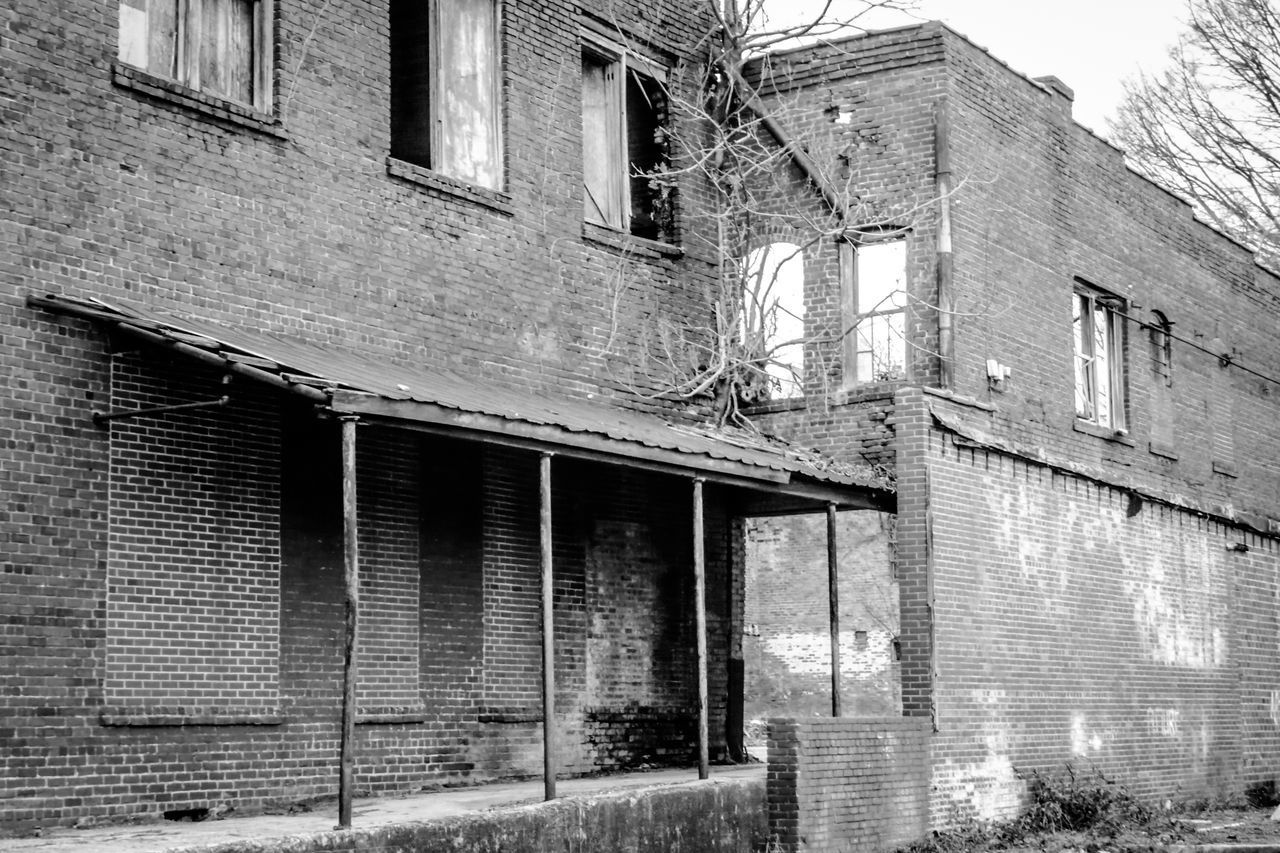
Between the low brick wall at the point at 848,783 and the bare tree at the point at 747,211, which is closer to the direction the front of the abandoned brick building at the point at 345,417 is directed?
the low brick wall

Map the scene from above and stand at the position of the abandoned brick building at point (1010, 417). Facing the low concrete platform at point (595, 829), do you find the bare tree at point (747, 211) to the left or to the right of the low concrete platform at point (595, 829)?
right

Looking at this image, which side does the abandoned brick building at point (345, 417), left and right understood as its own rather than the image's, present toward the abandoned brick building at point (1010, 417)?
left

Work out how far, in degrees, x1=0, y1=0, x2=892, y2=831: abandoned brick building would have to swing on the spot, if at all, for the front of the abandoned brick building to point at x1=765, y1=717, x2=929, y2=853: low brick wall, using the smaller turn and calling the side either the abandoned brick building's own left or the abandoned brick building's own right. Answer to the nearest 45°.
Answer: approximately 45° to the abandoned brick building's own left
